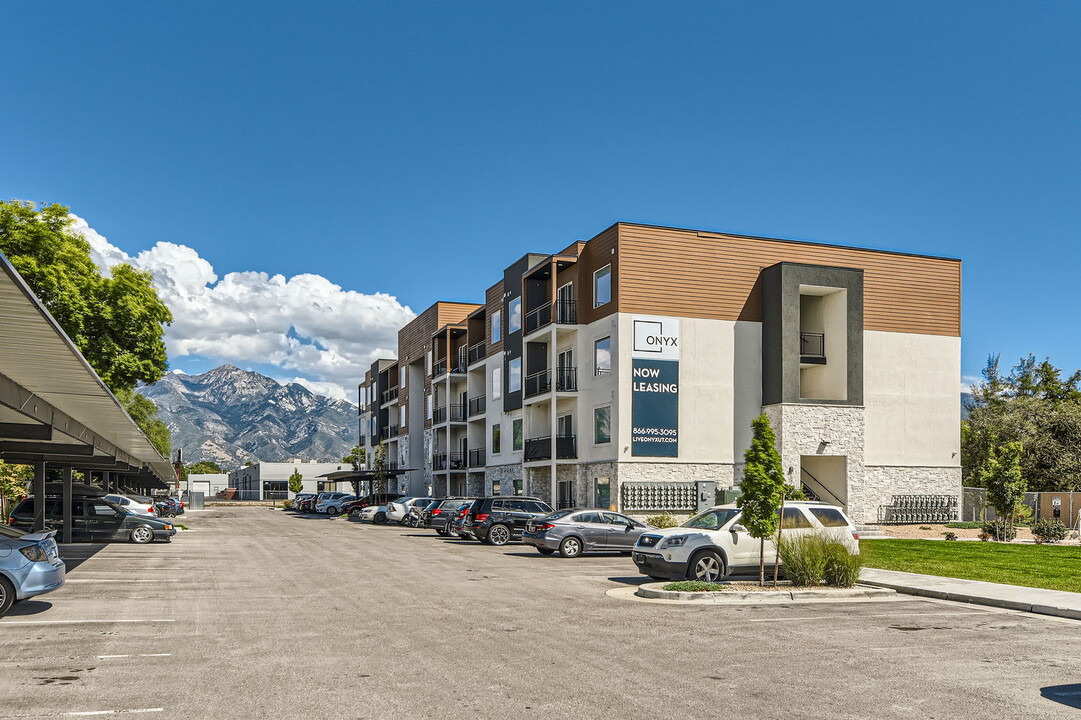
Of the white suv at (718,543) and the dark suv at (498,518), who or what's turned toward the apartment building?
the dark suv

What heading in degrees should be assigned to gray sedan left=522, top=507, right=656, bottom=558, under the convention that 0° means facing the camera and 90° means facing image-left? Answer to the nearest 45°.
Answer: approximately 225°

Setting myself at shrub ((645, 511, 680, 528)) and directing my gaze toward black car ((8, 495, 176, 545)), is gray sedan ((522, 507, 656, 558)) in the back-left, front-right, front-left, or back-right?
front-left

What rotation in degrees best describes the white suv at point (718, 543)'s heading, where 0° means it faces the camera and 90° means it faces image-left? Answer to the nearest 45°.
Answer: approximately 45°

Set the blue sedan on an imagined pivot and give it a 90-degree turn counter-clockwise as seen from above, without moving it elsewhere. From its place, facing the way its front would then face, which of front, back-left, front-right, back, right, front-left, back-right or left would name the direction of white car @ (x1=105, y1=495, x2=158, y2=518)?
back-right

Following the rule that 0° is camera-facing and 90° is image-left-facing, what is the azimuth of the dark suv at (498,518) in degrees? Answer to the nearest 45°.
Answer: approximately 225°

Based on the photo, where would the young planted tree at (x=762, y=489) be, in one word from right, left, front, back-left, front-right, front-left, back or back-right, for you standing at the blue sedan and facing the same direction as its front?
back-right

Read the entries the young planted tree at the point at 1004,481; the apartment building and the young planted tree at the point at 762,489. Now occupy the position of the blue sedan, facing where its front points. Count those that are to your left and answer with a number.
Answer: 0

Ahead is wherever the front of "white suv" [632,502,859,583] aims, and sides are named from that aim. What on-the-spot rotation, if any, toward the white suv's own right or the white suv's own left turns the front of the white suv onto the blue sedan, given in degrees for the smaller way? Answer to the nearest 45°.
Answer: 0° — it already faces it

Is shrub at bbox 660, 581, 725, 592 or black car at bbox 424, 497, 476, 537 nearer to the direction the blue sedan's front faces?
the black car

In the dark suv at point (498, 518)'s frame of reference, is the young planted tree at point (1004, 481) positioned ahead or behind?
ahead

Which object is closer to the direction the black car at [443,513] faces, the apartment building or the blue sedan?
the apartment building

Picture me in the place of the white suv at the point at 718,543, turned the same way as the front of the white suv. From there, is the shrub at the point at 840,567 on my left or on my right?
on my left

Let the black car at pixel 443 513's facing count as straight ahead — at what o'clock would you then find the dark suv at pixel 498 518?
The dark suv is roughly at 4 o'clock from the black car.

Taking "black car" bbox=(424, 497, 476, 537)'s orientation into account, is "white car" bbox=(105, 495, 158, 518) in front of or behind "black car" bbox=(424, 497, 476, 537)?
behind

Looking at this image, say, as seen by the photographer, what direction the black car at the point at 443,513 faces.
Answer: facing away from the viewer and to the right of the viewer

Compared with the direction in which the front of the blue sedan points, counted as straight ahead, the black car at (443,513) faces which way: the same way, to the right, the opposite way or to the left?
to the right
